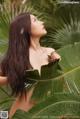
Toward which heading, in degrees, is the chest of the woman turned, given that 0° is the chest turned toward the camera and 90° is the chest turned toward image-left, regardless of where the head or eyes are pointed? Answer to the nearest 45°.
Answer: approximately 315°

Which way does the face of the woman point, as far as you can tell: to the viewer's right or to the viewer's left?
to the viewer's right
